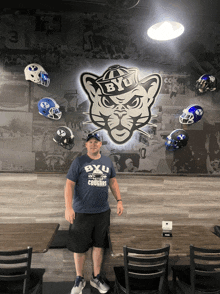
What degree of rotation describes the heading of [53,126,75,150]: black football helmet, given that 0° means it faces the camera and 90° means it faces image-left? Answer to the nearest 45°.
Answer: approximately 315°

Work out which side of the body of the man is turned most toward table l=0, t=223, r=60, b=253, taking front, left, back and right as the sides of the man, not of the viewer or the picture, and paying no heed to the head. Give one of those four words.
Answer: right

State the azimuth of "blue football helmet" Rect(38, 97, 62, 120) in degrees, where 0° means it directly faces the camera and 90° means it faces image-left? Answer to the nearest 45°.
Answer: approximately 315°
